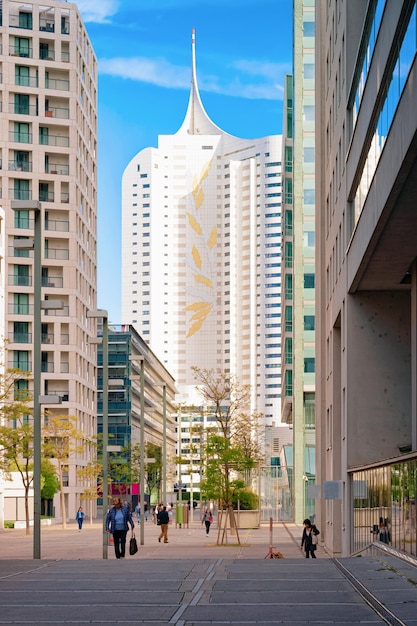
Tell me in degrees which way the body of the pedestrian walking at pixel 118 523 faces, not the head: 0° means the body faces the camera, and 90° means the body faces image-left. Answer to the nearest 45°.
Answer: approximately 0°
